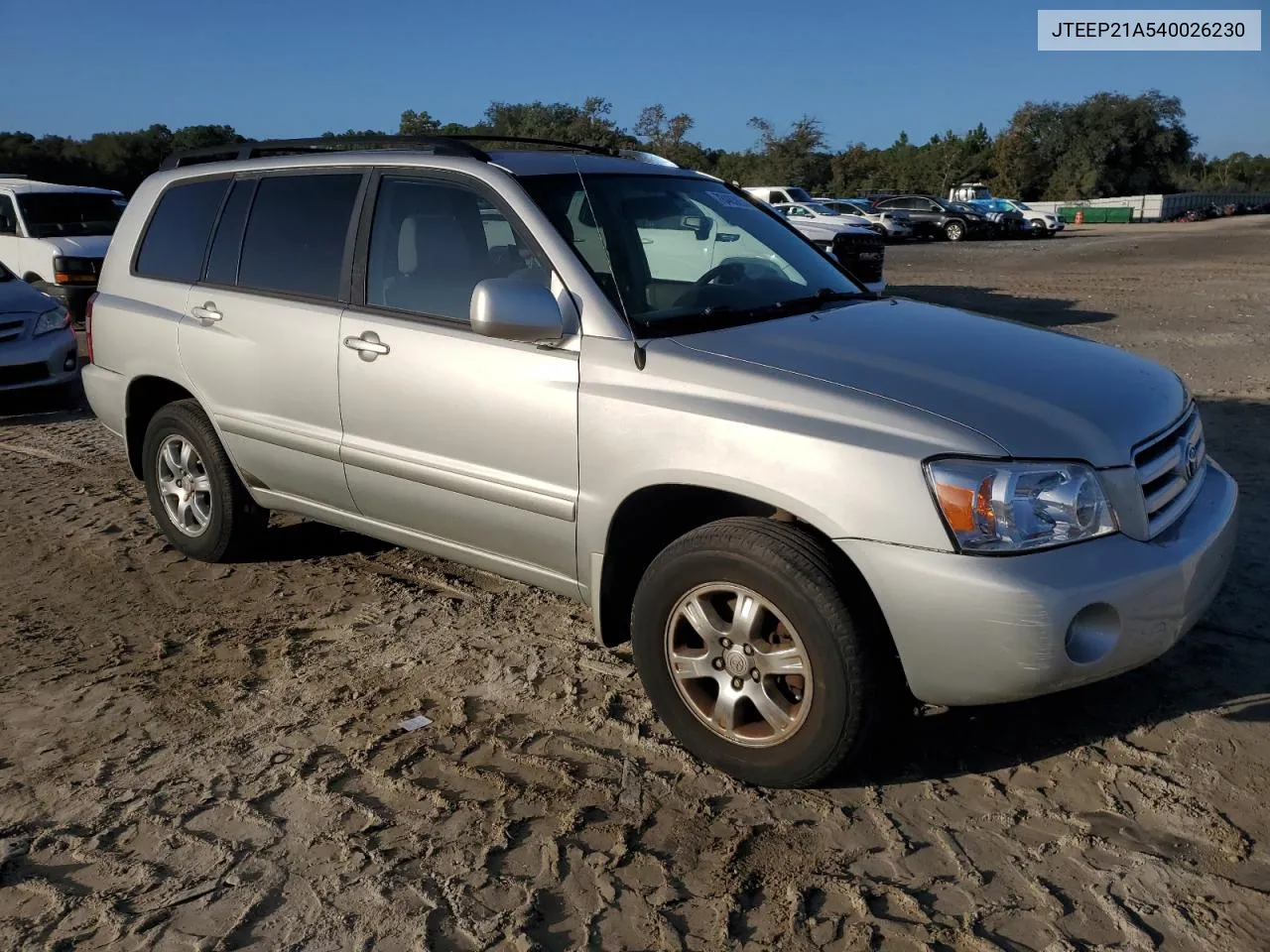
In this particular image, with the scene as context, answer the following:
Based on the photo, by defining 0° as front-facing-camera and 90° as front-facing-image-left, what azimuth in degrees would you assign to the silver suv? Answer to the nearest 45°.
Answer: approximately 315°

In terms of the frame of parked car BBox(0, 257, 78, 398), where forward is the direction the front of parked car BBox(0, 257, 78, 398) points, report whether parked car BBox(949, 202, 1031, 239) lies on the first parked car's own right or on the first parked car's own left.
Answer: on the first parked car's own left

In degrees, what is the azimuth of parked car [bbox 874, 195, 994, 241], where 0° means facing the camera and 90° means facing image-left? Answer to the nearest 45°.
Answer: approximately 315°

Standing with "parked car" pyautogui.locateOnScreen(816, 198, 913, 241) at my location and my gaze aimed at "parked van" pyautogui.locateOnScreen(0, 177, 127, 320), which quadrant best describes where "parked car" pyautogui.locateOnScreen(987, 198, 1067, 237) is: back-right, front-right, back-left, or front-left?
back-left

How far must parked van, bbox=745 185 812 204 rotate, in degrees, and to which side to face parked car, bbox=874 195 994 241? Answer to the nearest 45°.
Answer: approximately 90° to its left

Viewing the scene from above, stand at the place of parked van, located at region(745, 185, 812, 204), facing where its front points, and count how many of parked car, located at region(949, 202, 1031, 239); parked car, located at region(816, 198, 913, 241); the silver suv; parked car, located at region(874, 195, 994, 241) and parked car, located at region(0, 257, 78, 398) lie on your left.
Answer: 3

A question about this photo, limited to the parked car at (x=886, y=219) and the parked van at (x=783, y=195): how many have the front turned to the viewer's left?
0

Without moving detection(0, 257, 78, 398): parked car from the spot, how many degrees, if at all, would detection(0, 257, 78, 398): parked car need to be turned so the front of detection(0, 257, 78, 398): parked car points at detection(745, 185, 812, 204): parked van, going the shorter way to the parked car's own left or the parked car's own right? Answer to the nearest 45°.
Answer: approximately 90° to the parked car's own left

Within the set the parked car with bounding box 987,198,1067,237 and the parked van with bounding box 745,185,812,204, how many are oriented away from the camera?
0

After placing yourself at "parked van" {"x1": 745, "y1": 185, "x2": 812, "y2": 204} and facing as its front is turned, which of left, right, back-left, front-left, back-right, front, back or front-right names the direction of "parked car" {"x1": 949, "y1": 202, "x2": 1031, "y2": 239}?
left
